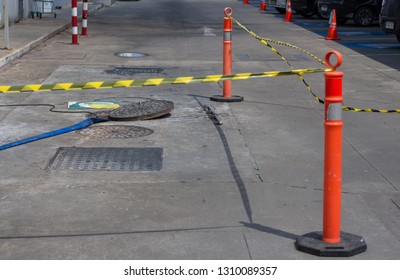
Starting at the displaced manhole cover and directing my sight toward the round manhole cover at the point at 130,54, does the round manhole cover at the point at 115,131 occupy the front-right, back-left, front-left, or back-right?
back-left

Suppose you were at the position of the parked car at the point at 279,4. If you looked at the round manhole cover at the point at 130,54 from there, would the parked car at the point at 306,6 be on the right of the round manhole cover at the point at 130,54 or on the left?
left
